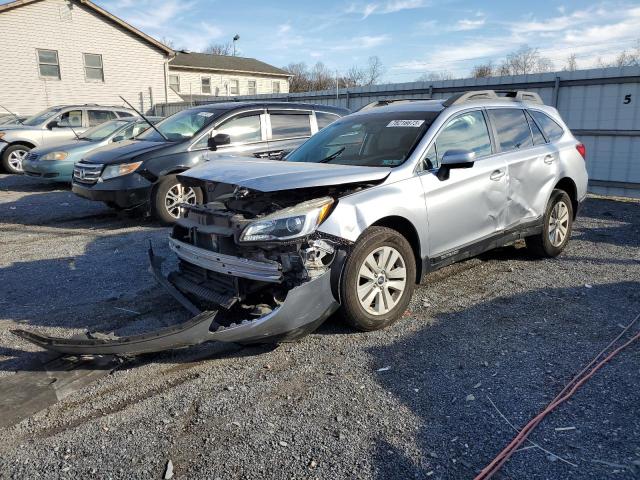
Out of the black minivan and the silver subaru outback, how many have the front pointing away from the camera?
0

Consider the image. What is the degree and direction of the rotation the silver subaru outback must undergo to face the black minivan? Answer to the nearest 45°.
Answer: approximately 90° to its right

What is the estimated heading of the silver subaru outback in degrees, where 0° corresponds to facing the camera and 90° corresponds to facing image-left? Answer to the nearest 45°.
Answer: approximately 45°

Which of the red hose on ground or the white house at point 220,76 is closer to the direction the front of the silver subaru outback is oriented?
the red hose on ground

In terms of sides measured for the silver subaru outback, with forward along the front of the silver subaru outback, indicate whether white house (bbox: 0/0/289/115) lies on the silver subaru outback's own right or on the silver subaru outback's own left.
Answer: on the silver subaru outback's own right

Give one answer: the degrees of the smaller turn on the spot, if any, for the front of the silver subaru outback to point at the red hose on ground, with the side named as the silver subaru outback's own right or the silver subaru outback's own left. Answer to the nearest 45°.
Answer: approximately 90° to the silver subaru outback's own left

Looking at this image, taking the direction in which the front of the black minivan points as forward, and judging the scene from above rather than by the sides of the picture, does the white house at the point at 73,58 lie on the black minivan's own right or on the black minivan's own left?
on the black minivan's own right

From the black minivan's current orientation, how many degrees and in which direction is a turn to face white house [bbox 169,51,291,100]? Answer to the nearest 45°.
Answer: approximately 135° to its right
